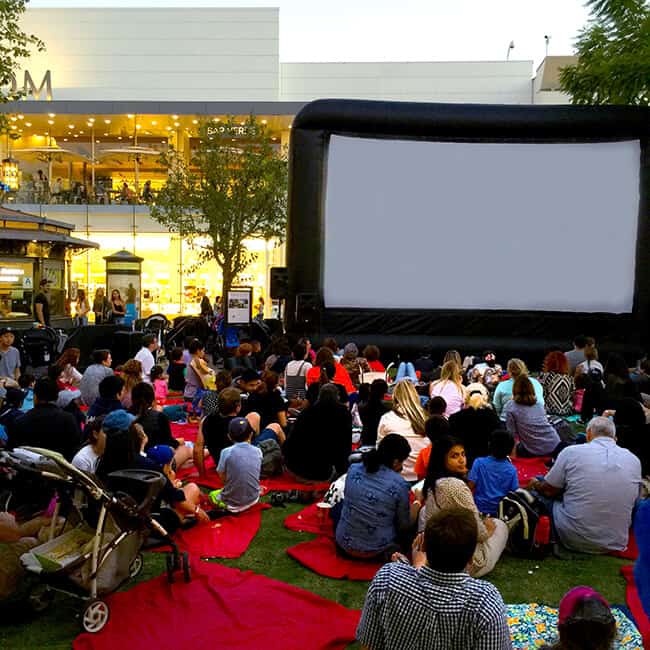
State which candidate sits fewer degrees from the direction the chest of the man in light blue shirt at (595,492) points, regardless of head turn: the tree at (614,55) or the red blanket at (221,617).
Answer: the tree

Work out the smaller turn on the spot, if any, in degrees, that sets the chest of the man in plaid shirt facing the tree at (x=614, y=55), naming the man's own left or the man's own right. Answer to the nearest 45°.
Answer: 0° — they already face it

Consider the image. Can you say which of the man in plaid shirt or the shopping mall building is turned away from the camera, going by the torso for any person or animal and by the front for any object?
the man in plaid shirt

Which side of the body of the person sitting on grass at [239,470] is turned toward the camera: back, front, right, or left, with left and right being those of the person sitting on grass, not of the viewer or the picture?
back

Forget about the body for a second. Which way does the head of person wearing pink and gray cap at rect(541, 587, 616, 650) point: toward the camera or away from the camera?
away from the camera

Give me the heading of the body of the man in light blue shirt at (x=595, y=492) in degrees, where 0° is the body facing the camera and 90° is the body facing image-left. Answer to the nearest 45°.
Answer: approximately 135°

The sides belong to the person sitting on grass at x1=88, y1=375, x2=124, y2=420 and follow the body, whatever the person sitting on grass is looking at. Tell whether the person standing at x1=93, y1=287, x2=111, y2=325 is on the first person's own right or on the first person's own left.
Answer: on the first person's own left

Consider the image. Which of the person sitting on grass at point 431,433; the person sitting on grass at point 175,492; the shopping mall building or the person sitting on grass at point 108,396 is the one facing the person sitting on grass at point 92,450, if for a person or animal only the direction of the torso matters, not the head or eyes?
the shopping mall building

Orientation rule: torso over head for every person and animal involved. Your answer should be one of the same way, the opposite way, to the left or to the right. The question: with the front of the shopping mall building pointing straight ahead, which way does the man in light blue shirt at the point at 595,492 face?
the opposite way

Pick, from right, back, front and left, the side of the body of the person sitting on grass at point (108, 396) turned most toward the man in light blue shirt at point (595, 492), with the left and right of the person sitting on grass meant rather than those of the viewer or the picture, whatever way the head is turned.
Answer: right

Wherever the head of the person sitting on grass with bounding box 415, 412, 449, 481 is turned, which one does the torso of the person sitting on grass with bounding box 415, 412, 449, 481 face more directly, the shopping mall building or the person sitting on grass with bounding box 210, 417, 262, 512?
the shopping mall building

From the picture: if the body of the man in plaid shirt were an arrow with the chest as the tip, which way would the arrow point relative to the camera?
away from the camera
